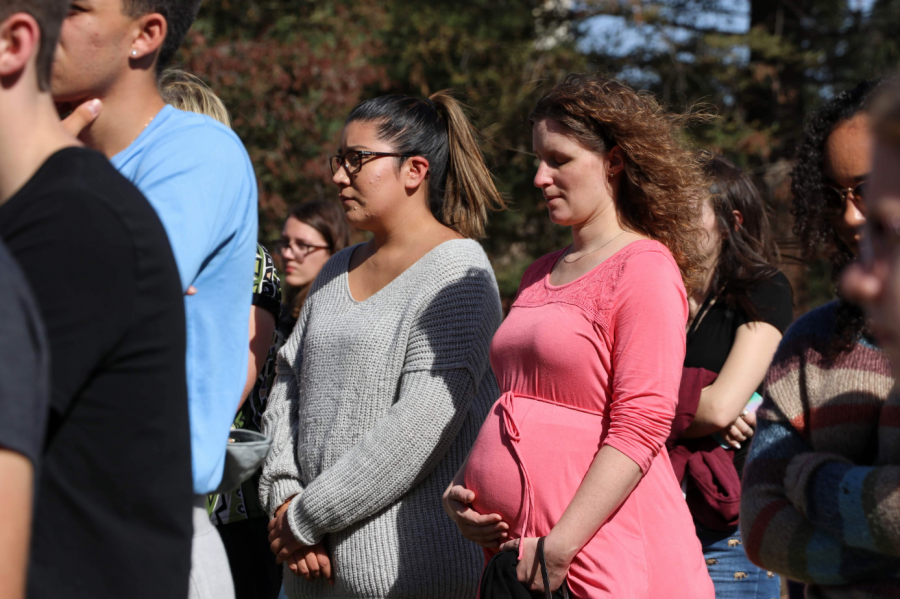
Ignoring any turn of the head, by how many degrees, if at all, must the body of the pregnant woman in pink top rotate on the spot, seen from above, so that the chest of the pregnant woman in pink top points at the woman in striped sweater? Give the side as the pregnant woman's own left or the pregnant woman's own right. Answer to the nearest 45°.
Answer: approximately 90° to the pregnant woman's own left

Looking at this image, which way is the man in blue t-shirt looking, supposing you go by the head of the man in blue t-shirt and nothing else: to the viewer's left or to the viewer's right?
to the viewer's left

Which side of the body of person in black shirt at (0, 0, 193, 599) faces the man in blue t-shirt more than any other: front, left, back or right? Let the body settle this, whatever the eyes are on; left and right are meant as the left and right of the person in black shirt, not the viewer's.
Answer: right

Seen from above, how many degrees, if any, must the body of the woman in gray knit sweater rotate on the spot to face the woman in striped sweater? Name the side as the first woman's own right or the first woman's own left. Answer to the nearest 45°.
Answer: approximately 90° to the first woman's own left

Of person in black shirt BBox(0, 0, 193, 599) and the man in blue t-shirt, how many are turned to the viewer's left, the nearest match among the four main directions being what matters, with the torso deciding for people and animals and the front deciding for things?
2

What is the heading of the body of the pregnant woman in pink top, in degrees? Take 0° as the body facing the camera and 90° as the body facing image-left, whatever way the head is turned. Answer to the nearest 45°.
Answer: approximately 45°

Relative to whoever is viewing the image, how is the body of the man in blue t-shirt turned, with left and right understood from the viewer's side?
facing to the left of the viewer

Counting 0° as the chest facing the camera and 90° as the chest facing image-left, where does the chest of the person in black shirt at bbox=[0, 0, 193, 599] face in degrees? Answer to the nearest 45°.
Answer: approximately 90°

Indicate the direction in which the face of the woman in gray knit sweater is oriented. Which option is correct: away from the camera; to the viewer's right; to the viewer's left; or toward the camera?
to the viewer's left

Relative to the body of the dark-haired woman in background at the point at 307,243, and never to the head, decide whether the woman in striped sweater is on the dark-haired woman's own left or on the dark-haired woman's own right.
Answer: on the dark-haired woman's own left

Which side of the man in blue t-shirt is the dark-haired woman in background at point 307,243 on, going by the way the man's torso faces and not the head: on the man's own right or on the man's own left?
on the man's own right
